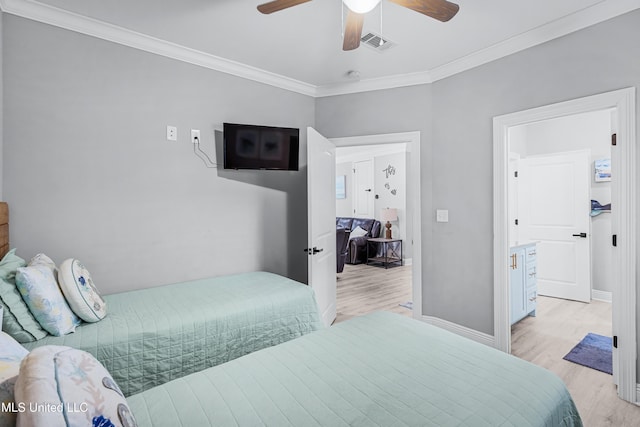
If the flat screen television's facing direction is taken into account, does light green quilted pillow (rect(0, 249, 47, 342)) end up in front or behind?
in front

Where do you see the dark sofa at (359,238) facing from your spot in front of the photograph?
facing the viewer and to the left of the viewer

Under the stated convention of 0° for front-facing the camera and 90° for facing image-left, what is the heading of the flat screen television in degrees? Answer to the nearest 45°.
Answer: approximately 0°

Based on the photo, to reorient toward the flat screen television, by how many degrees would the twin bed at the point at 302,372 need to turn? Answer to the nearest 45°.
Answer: approximately 45° to its left

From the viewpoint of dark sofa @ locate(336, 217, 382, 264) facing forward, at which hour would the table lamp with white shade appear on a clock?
The table lamp with white shade is roughly at 8 o'clock from the dark sofa.

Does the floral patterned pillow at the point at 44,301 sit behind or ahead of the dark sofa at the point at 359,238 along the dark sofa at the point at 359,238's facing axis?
ahead

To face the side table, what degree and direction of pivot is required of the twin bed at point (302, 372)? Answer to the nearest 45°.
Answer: approximately 45° to its left

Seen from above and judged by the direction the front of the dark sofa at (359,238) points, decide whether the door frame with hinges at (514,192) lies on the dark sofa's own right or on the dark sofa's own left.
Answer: on the dark sofa's own left

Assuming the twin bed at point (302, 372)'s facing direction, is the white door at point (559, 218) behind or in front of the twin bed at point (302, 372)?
in front

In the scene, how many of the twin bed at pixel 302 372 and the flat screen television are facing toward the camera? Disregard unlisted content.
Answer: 1
